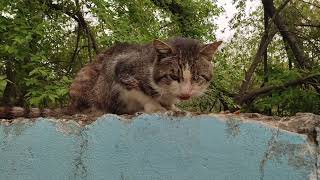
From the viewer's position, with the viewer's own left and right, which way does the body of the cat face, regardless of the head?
facing the viewer and to the right of the viewer
